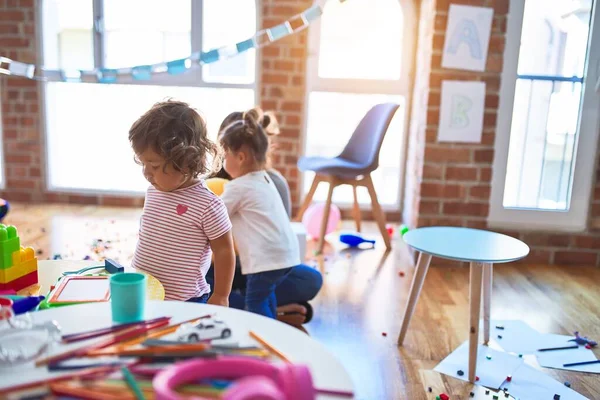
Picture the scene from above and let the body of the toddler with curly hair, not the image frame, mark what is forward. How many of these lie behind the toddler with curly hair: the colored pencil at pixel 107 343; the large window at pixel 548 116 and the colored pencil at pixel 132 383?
1

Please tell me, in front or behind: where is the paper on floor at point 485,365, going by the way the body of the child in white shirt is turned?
behind

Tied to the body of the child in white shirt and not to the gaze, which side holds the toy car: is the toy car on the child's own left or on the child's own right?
on the child's own left

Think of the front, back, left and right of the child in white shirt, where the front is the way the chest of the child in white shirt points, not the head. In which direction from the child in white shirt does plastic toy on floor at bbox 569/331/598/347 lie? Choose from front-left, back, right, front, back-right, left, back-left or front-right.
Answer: back-right

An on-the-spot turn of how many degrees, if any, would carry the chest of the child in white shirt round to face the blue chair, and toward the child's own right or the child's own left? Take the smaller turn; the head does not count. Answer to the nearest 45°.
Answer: approximately 90° to the child's own right

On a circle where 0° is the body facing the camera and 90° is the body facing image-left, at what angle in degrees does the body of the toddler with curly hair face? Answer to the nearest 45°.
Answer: approximately 45°

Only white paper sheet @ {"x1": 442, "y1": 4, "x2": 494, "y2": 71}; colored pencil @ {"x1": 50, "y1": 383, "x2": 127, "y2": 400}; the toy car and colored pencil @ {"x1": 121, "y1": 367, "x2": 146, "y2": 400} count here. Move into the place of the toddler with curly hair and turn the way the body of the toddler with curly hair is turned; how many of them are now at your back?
1

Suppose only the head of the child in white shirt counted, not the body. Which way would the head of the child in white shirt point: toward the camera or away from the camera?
away from the camera

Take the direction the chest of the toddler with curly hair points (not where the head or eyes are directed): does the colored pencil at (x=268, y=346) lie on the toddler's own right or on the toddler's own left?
on the toddler's own left

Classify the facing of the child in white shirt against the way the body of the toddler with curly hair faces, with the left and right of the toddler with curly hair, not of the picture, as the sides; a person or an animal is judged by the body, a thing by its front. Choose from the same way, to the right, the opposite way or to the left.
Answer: to the right

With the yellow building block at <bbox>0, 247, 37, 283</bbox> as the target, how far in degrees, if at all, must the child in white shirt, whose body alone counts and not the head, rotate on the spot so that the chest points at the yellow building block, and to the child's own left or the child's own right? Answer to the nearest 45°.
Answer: approximately 90° to the child's own left

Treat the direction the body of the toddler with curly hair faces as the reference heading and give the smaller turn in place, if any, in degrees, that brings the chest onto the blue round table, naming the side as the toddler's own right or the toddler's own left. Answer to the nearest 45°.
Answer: approximately 135° to the toddler's own left

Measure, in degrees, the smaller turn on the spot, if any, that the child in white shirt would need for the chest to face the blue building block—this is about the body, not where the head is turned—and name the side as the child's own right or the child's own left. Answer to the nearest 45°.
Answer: approximately 90° to the child's own left

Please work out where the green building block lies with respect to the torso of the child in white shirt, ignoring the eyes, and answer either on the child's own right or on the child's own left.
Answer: on the child's own left

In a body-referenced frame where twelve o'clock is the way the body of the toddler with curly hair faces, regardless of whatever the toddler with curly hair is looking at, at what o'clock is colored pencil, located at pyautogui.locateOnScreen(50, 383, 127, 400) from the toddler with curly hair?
The colored pencil is roughly at 11 o'clock from the toddler with curly hair.

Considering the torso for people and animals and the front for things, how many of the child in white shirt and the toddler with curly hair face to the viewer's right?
0
